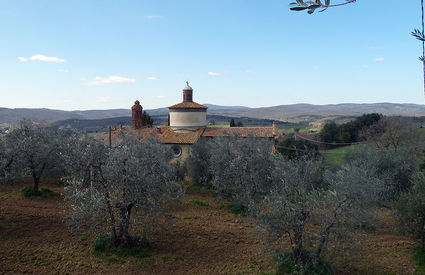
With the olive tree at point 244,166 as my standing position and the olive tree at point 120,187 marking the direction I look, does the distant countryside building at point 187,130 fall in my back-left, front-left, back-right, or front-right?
back-right

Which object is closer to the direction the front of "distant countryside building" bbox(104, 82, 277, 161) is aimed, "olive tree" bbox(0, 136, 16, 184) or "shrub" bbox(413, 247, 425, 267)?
the shrub

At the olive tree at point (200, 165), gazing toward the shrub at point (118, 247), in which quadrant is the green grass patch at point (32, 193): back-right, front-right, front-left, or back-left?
front-right

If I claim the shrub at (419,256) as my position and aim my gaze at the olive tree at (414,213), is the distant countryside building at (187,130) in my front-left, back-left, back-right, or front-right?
front-left

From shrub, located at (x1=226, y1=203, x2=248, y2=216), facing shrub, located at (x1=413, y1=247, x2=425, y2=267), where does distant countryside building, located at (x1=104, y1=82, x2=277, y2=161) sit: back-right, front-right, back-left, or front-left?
back-left

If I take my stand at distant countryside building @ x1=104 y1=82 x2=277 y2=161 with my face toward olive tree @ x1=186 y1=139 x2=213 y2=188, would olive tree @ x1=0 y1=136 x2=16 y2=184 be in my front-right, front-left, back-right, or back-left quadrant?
front-right
